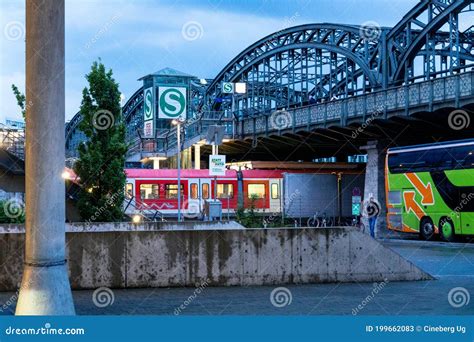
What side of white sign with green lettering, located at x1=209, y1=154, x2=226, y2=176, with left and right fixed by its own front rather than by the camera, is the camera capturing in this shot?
front

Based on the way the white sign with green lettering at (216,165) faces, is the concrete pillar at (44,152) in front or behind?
in front

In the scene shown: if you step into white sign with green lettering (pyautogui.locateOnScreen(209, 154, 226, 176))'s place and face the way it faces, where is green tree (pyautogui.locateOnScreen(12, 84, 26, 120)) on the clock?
The green tree is roughly at 3 o'clock from the white sign with green lettering.

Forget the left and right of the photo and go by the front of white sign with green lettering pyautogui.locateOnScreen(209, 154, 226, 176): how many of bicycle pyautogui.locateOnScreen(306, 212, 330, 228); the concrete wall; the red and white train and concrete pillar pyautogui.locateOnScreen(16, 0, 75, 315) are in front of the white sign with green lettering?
2

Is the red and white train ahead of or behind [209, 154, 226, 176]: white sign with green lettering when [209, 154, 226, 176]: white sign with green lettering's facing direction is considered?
behind

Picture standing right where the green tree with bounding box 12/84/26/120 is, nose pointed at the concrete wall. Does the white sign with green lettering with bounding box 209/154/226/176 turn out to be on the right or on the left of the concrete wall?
left

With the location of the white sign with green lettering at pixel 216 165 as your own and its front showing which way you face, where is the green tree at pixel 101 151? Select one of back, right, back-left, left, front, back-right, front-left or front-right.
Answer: right

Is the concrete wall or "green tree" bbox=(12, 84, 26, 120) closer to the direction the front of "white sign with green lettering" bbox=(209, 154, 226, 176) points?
the concrete wall

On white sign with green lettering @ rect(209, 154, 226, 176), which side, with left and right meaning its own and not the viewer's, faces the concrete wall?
front

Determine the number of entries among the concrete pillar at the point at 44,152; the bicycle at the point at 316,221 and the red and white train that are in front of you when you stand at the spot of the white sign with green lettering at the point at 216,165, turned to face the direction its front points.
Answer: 1

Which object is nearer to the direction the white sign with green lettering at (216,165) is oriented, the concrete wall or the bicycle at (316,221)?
the concrete wall

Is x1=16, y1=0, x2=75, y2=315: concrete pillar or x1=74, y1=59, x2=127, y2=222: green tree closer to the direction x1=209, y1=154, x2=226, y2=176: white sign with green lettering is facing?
the concrete pillar
